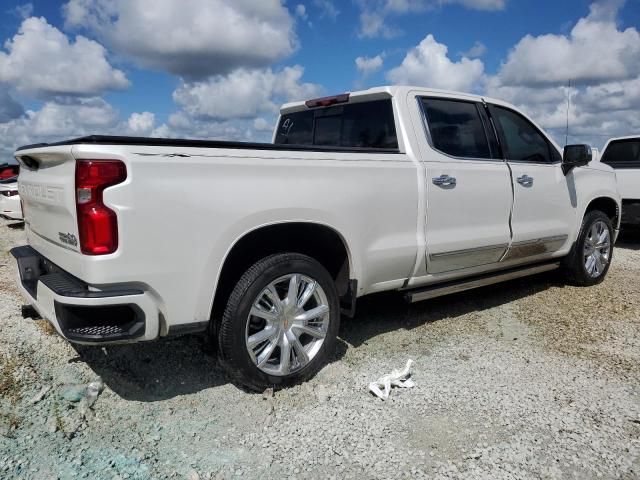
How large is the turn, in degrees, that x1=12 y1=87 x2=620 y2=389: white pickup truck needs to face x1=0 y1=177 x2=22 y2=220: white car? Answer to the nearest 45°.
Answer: approximately 90° to its left

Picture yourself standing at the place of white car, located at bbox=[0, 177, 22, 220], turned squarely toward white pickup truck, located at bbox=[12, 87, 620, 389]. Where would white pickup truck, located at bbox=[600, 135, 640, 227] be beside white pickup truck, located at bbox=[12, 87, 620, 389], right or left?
left

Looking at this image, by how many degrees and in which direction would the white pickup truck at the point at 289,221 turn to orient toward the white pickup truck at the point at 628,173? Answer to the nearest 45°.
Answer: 0° — it already faces it

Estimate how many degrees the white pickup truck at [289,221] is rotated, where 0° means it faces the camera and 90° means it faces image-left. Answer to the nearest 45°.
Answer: approximately 225°
